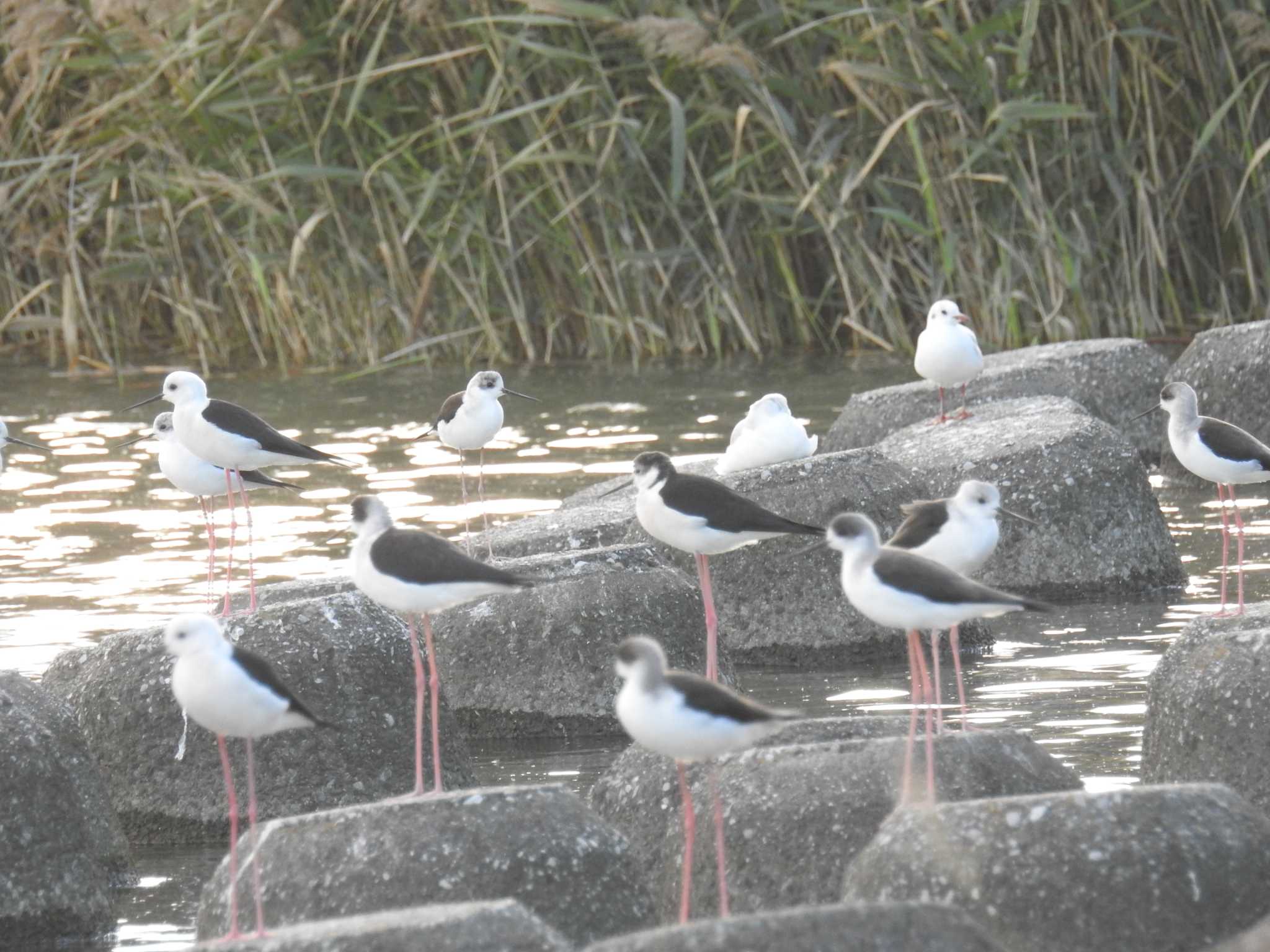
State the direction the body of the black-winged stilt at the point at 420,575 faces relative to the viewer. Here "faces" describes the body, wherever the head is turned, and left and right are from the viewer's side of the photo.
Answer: facing to the left of the viewer

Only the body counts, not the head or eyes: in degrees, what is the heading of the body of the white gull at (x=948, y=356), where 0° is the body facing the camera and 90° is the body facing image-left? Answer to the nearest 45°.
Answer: approximately 0°

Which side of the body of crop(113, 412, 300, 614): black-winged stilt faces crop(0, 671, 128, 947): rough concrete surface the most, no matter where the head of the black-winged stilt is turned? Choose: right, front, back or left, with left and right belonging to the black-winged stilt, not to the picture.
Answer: left

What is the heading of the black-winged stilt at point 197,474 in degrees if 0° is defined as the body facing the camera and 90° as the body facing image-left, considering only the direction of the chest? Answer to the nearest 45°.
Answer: approximately 90°

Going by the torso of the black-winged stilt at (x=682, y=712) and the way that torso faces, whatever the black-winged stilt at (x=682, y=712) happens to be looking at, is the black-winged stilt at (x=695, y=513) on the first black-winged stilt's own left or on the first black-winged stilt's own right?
on the first black-winged stilt's own right

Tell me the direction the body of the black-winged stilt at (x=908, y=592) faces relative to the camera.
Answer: to the viewer's left

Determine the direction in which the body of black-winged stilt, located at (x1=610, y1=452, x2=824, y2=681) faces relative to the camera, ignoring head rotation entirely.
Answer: to the viewer's left

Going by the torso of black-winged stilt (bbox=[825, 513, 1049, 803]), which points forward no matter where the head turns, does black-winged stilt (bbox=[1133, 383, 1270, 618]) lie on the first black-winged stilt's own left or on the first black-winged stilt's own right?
on the first black-winged stilt's own right

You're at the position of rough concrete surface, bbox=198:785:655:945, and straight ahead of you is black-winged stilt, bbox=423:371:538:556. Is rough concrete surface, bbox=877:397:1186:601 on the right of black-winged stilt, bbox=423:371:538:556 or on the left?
right

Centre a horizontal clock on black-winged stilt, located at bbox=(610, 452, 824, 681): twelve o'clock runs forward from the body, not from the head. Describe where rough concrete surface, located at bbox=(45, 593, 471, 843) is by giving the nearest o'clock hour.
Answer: The rough concrete surface is roughly at 12 o'clock from the black-winged stilt.

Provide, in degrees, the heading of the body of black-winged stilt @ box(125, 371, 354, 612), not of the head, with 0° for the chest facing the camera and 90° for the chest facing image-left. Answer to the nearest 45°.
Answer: approximately 90°
